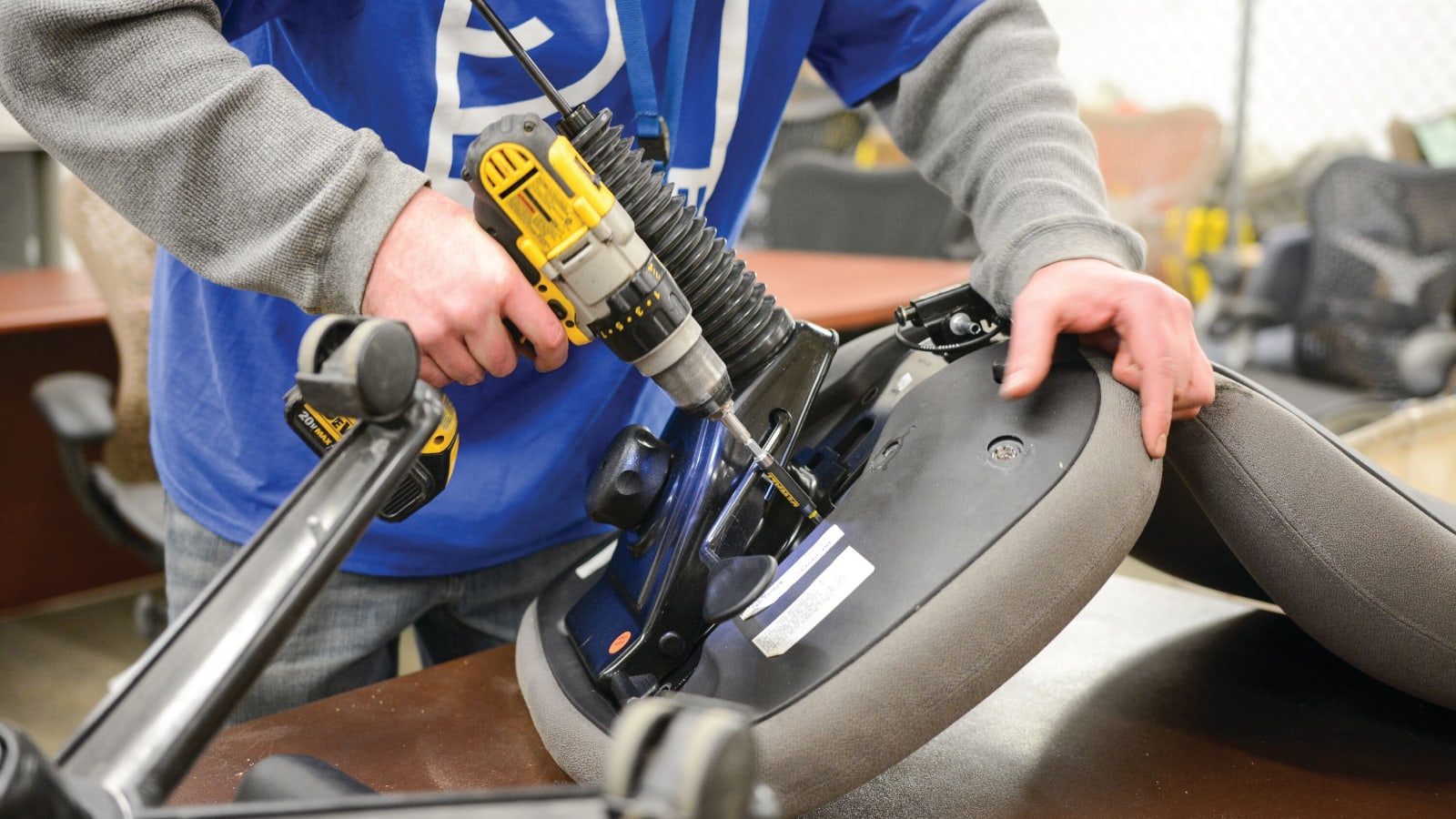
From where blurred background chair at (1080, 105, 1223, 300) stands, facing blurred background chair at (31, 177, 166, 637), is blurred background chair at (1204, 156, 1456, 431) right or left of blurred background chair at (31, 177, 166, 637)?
left

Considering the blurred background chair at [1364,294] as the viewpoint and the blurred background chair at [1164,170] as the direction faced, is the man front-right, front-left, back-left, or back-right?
back-left

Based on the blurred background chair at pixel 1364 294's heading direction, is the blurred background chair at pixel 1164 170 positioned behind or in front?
in front
